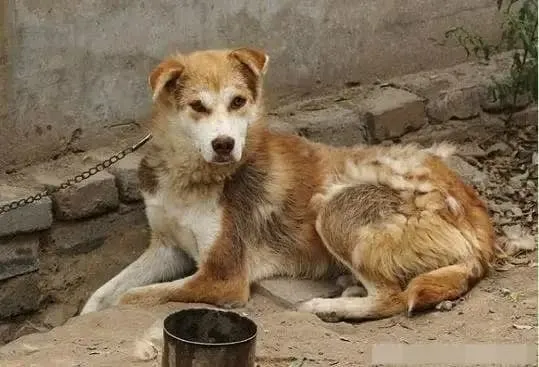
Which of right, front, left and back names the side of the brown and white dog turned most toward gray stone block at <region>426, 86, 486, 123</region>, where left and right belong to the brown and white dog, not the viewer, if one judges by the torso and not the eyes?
back

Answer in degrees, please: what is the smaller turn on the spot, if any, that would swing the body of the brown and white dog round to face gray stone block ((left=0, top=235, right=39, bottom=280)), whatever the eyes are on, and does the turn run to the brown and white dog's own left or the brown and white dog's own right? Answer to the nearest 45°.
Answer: approximately 45° to the brown and white dog's own right

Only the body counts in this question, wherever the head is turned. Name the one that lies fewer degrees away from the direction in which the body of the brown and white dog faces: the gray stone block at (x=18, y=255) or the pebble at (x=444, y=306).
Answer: the gray stone block

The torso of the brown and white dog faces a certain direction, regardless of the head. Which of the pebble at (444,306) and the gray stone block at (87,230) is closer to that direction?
the gray stone block

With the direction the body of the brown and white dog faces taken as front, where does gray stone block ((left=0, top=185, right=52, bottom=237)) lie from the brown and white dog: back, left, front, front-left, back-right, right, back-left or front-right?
front-right

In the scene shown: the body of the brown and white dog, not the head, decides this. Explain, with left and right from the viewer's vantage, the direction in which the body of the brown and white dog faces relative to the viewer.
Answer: facing the viewer and to the left of the viewer

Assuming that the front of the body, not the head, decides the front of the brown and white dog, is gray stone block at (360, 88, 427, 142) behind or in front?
behind

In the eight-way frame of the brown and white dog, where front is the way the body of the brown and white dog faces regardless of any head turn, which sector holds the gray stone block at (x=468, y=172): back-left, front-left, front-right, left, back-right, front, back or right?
back
